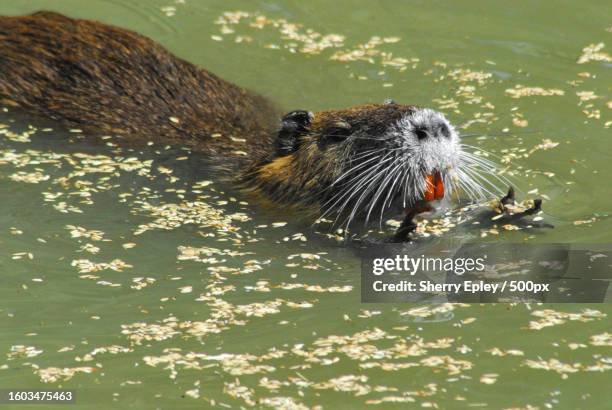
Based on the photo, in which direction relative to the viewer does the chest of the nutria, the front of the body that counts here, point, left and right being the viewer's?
facing the viewer and to the right of the viewer
